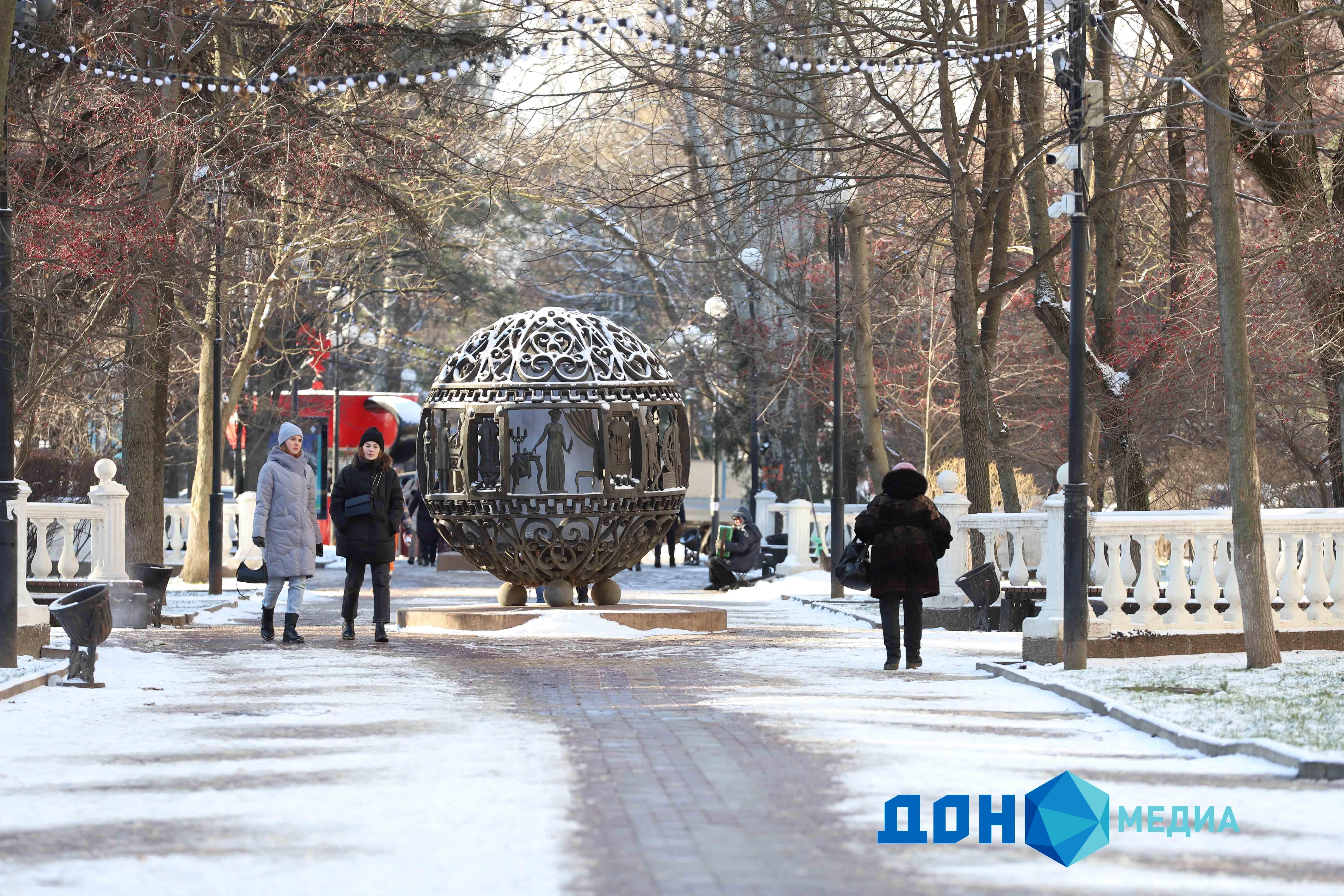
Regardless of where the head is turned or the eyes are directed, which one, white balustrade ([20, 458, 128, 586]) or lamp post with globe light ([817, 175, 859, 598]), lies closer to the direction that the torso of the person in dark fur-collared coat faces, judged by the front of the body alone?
the lamp post with globe light

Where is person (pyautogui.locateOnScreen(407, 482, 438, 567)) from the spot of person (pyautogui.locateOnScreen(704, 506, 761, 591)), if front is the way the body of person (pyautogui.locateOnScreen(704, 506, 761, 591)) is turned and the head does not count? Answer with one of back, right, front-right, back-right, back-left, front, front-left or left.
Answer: front-right

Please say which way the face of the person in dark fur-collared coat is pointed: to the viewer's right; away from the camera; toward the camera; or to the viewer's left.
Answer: away from the camera

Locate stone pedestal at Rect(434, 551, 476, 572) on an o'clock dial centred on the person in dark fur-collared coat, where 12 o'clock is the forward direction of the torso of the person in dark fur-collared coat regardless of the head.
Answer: The stone pedestal is roughly at 11 o'clock from the person in dark fur-collared coat.

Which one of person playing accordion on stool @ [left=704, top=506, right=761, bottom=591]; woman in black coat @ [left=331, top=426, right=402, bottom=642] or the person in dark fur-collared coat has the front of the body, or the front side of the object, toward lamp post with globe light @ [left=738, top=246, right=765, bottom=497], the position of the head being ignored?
the person in dark fur-collared coat

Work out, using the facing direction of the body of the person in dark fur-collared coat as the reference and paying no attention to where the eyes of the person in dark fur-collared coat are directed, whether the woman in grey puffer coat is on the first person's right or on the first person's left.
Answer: on the first person's left

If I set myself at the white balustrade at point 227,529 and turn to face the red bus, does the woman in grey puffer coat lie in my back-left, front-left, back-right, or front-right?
back-right

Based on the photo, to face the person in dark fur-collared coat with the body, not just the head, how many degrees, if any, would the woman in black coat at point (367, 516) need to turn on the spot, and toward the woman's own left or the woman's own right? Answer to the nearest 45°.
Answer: approximately 45° to the woman's own left

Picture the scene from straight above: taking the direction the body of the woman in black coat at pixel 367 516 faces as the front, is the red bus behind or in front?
behind

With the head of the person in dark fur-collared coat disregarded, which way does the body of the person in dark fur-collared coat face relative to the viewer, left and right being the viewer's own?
facing away from the viewer

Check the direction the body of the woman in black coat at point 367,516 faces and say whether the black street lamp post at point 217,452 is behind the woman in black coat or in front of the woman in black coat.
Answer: behind

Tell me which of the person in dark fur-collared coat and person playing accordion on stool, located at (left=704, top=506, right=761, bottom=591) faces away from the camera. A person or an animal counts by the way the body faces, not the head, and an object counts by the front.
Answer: the person in dark fur-collared coat
